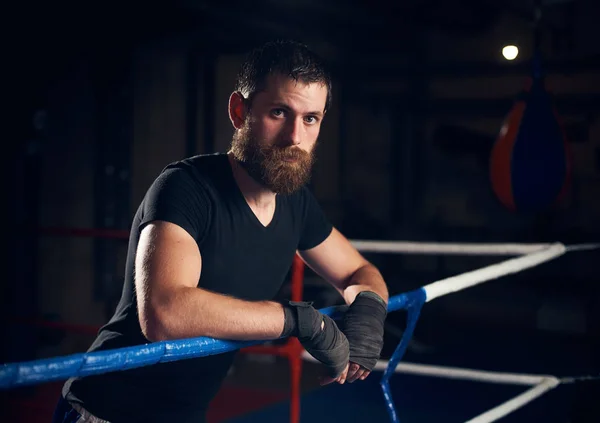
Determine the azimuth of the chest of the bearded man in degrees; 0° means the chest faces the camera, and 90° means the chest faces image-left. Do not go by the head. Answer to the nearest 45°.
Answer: approximately 315°

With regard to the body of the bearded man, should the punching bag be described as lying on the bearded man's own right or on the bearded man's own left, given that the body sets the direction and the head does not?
on the bearded man's own left
